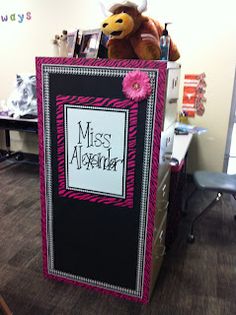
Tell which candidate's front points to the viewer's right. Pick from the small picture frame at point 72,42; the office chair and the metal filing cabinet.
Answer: the metal filing cabinet

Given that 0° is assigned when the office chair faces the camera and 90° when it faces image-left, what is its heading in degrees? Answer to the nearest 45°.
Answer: approximately 90°

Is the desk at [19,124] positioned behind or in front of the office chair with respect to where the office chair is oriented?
in front

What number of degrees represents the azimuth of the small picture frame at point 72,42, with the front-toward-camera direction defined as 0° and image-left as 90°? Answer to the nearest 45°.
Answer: approximately 45°

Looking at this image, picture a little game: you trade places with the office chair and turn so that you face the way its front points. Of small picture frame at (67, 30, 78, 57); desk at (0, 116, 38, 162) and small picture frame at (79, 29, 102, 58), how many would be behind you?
0

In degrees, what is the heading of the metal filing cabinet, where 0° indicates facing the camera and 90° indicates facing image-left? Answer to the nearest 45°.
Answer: approximately 270°

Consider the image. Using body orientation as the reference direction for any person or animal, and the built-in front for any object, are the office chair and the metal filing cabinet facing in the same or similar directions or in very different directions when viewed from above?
very different directions

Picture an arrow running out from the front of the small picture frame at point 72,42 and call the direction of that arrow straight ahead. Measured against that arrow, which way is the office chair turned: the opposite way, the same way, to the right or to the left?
to the right
